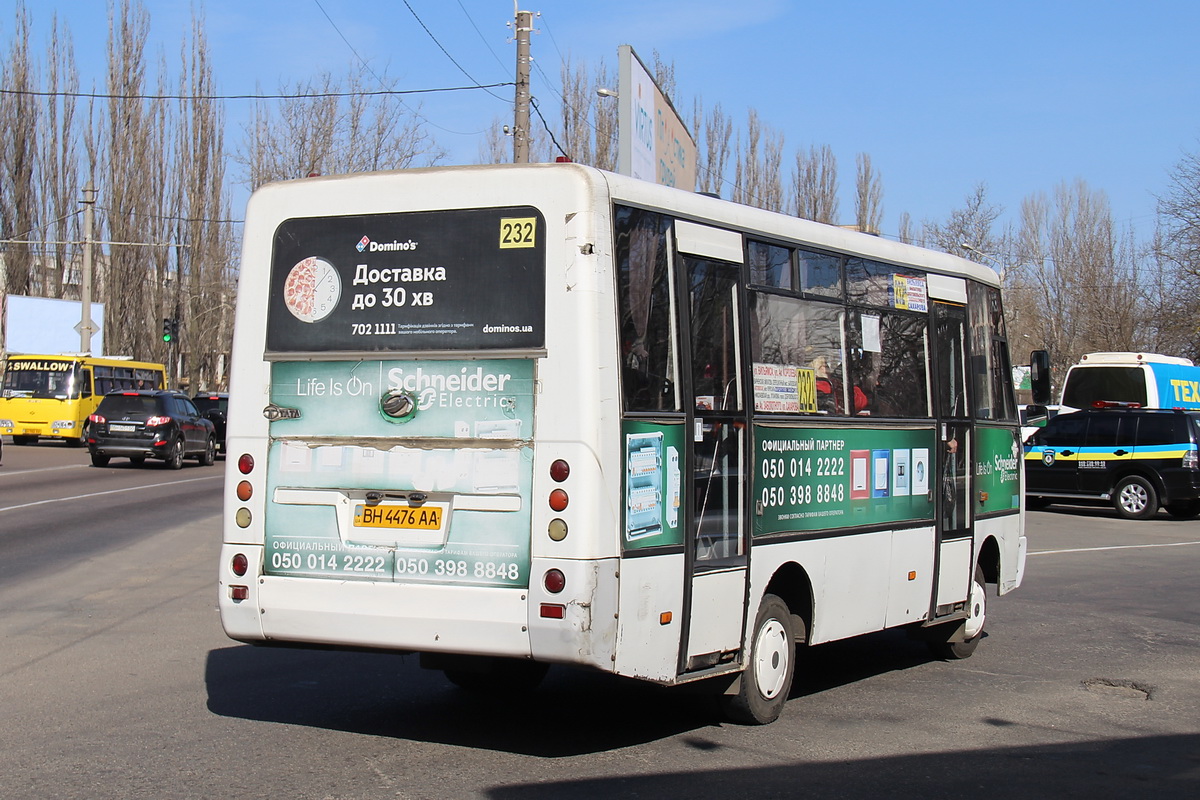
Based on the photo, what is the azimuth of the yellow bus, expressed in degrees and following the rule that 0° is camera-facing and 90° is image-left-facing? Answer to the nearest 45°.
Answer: approximately 45°

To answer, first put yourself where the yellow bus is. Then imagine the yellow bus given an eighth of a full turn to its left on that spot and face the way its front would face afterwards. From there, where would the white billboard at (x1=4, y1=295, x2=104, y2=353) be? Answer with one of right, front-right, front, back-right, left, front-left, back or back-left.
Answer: back

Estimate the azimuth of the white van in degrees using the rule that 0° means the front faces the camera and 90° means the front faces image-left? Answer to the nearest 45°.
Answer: approximately 225°

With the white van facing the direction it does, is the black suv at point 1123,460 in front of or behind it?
behind

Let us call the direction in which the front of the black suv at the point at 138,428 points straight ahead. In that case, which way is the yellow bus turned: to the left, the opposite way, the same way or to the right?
the opposite way

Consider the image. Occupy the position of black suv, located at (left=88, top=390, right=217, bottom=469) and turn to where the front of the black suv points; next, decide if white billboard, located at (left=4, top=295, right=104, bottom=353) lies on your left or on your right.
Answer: on your left

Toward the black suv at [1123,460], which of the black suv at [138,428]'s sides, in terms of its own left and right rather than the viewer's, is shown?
right

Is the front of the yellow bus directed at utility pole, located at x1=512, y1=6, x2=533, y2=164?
no

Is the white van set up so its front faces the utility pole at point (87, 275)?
no

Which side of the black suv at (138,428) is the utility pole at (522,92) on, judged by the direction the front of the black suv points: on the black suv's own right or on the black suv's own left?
on the black suv's own right

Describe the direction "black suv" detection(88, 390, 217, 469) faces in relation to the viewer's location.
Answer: facing away from the viewer and to the right of the viewer

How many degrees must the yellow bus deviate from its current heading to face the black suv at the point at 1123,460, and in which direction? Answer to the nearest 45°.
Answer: approximately 90° to its left
